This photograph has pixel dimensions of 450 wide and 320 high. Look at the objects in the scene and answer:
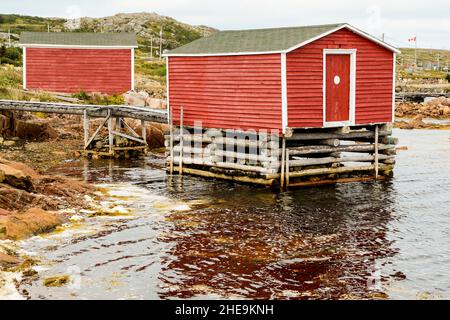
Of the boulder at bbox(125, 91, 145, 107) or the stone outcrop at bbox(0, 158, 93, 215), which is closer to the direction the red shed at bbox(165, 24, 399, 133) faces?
the stone outcrop

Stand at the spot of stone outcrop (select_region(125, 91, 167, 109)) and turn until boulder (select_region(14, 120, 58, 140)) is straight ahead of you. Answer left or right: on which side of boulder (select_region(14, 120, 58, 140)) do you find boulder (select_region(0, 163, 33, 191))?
left

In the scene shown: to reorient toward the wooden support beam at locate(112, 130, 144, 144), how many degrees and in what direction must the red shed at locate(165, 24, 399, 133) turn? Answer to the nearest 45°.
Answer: approximately 180°

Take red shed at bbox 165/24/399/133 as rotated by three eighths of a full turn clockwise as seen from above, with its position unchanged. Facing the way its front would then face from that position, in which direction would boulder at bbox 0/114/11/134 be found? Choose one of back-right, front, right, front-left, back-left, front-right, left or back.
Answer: front-right

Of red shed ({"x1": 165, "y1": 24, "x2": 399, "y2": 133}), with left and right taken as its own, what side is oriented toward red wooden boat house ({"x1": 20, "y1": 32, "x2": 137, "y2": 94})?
back

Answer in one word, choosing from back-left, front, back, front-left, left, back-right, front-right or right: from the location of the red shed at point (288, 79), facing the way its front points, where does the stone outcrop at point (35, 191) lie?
right

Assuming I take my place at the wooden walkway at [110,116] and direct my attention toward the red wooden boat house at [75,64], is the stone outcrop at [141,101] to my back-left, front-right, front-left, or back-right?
front-right

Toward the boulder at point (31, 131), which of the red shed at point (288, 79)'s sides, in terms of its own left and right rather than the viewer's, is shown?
back

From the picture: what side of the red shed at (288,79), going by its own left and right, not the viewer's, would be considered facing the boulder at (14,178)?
right

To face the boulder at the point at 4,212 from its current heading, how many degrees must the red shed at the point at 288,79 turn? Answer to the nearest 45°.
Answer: approximately 90° to its right

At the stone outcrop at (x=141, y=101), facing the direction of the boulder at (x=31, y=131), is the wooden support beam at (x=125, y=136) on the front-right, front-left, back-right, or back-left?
front-left

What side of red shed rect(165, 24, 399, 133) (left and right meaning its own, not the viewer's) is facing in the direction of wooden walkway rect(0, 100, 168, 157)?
back

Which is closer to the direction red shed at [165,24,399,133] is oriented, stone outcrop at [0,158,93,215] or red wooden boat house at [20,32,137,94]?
the stone outcrop
